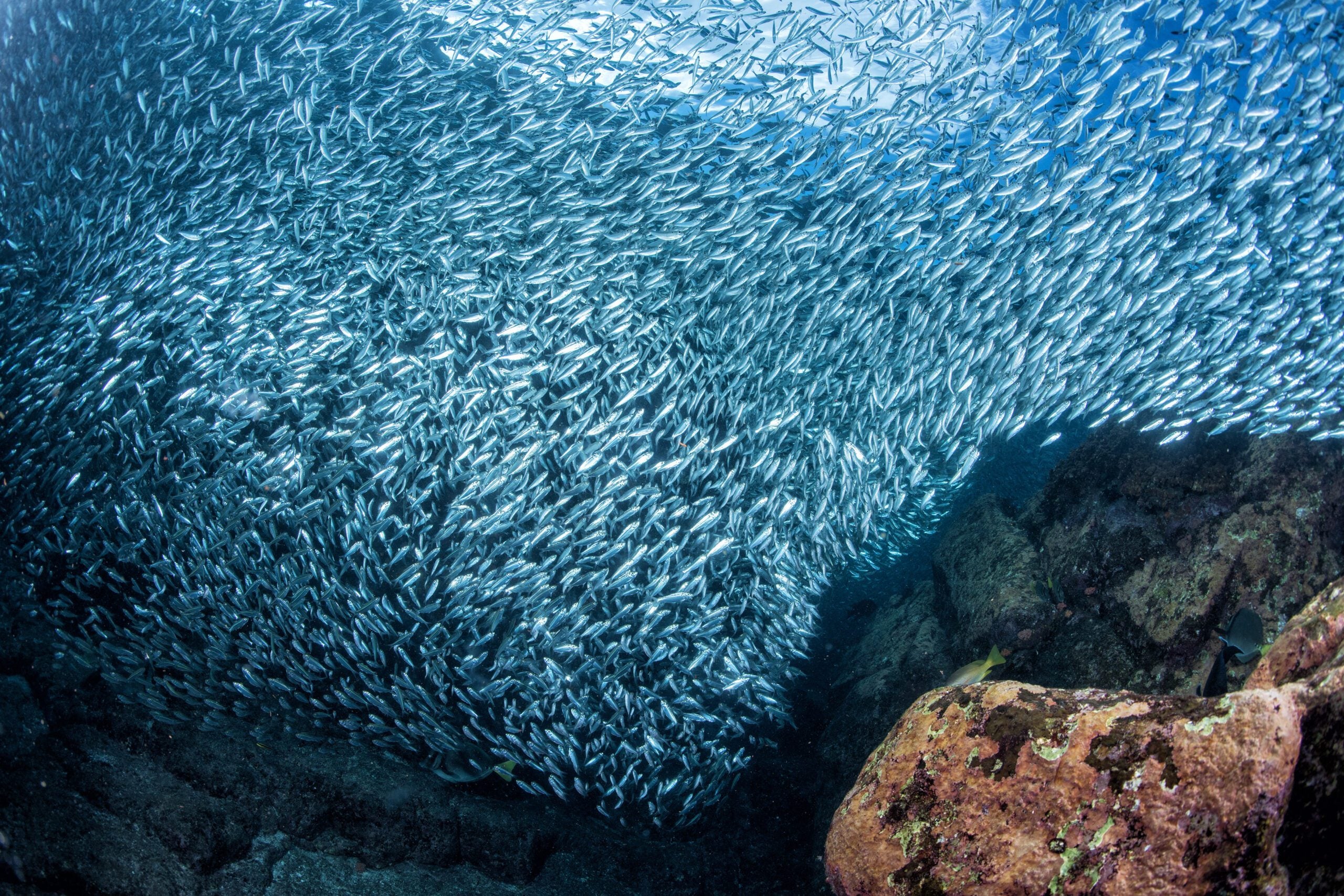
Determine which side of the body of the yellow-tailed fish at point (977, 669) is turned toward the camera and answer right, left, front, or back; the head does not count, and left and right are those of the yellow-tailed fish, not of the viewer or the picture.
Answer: left

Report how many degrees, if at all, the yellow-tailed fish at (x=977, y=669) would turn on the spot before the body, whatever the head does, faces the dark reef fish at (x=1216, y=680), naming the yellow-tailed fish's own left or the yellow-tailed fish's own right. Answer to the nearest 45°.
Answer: approximately 135° to the yellow-tailed fish's own left
